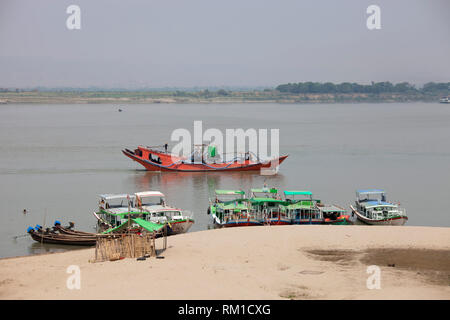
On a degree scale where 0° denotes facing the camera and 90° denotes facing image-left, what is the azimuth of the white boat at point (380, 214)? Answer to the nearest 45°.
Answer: approximately 315°

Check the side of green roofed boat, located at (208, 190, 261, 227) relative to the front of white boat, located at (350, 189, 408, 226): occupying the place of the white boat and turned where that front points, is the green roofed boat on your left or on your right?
on your right

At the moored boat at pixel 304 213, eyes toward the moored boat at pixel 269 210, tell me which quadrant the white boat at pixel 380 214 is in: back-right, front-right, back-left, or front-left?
back-right

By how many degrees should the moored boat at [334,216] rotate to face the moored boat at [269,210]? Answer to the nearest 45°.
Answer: approximately 135° to its right
